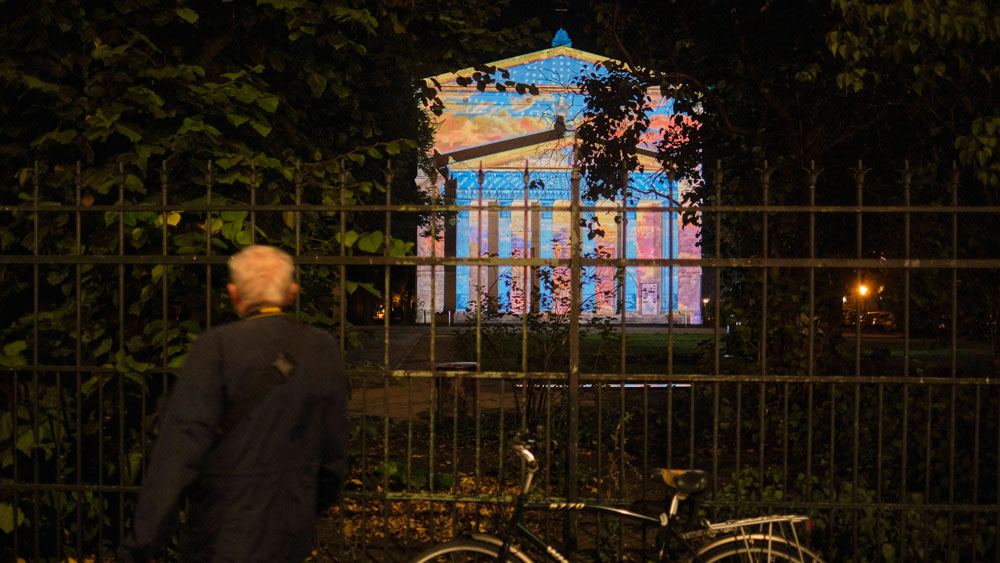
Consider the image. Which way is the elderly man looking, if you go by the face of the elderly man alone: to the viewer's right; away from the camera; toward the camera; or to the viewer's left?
away from the camera

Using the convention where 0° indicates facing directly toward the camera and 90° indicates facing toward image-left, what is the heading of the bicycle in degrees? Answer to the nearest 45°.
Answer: approximately 90°

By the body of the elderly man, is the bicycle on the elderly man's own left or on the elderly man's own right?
on the elderly man's own right

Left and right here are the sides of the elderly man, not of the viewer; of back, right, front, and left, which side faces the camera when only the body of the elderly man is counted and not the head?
back

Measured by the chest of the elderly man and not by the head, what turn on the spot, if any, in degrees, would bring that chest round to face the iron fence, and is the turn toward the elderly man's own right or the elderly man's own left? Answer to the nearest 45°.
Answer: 0° — they already face it

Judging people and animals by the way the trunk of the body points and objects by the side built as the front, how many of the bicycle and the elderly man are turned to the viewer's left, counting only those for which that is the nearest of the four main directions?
1

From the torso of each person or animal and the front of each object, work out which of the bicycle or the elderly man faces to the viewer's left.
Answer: the bicycle

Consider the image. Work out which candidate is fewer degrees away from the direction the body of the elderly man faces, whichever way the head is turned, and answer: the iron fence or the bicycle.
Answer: the iron fence
